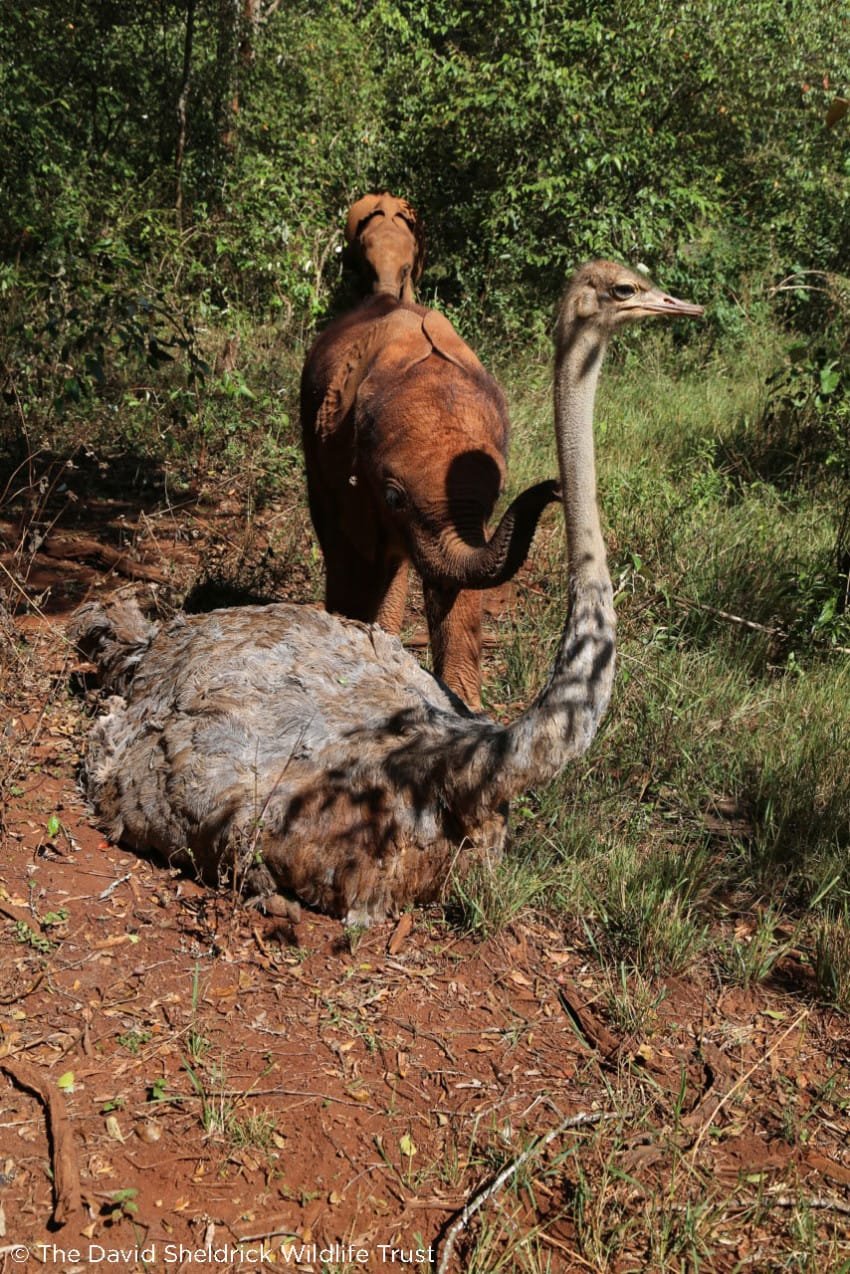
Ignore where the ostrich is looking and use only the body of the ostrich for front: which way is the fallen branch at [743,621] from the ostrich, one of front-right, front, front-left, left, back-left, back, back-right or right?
front-left

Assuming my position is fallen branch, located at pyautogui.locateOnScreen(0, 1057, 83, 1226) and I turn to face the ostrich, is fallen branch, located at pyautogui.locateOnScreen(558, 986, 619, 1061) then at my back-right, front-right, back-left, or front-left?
front-right

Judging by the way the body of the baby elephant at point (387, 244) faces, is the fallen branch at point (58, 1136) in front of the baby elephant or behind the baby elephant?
in front

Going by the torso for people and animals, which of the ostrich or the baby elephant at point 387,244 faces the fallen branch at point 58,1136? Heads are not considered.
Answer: the baby elephant

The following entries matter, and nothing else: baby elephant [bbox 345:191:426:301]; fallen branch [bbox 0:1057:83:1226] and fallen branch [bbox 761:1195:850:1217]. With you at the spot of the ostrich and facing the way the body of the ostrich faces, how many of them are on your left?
1

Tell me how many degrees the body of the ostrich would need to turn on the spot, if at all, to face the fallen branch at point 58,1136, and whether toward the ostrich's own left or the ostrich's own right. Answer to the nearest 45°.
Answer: approximately 135° to the ostrich's own right

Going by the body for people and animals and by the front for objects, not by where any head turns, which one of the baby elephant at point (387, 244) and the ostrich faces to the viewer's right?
the ostrich

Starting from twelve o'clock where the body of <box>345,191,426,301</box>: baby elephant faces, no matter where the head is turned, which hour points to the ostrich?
The ostrich is roughly at 12 o'clock from the baby elephant.

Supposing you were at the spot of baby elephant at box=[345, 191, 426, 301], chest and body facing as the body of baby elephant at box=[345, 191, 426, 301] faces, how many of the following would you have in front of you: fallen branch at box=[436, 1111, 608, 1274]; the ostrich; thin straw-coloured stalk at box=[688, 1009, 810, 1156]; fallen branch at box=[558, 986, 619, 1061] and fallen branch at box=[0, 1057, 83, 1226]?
5

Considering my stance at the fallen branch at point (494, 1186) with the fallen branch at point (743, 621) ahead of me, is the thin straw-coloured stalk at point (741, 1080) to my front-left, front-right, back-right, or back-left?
front-right

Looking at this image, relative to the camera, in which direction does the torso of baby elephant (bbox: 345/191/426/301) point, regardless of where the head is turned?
toward the camera

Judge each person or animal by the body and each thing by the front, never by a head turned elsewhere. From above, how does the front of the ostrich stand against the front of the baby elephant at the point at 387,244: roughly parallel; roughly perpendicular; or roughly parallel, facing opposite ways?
roughly perpendicular

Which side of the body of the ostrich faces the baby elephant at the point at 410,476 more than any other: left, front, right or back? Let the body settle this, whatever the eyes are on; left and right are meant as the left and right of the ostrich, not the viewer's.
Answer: left

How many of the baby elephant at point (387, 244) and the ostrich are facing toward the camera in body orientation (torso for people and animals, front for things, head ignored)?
1

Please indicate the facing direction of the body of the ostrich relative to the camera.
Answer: to the viewer's right

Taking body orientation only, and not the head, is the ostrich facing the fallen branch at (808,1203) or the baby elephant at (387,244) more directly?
the fallen branch

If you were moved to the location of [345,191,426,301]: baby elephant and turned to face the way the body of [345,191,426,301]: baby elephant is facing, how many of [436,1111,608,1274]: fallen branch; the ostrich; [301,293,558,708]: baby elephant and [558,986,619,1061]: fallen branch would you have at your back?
0

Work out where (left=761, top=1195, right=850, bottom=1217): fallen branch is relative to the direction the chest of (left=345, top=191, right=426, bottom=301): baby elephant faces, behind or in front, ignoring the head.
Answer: in front
